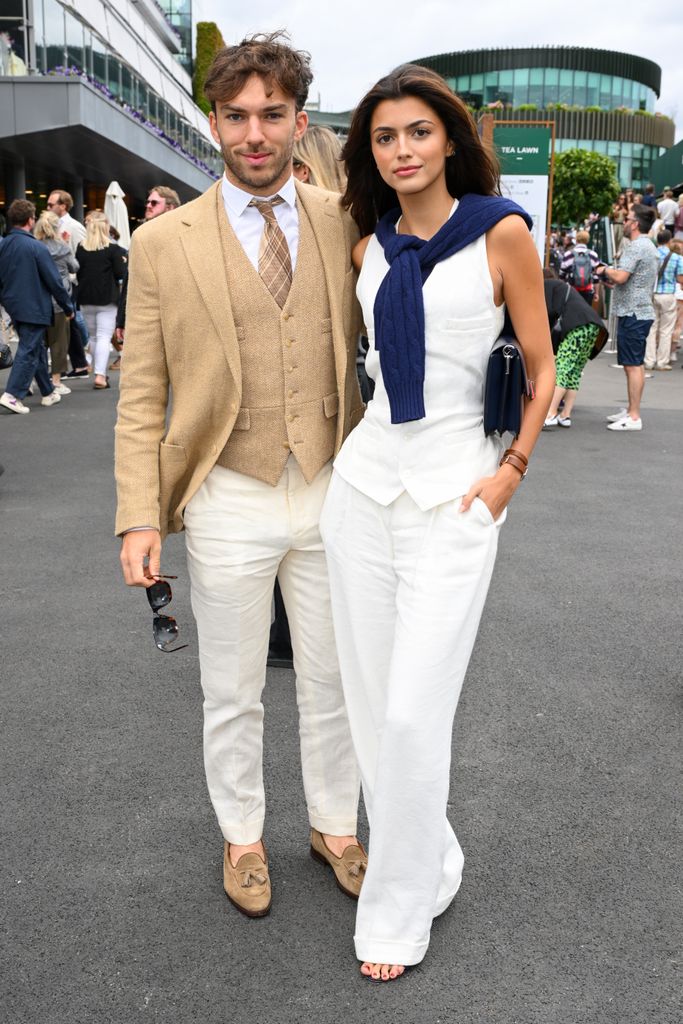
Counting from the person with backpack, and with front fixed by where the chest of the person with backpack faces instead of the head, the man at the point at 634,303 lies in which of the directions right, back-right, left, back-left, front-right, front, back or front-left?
back

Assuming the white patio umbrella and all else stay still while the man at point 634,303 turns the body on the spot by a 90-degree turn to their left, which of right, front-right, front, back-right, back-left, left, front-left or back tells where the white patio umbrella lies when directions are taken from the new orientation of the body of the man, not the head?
back-right

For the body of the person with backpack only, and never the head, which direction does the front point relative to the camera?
away from the camera

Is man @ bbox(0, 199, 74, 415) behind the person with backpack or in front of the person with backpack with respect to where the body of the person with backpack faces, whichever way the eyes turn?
behind

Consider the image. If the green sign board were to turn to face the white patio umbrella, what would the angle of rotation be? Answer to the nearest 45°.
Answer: approximately 90° to its right

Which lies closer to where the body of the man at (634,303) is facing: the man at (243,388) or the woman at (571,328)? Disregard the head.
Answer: the woman

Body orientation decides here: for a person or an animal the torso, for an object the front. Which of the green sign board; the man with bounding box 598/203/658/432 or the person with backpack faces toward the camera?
the green sign board
